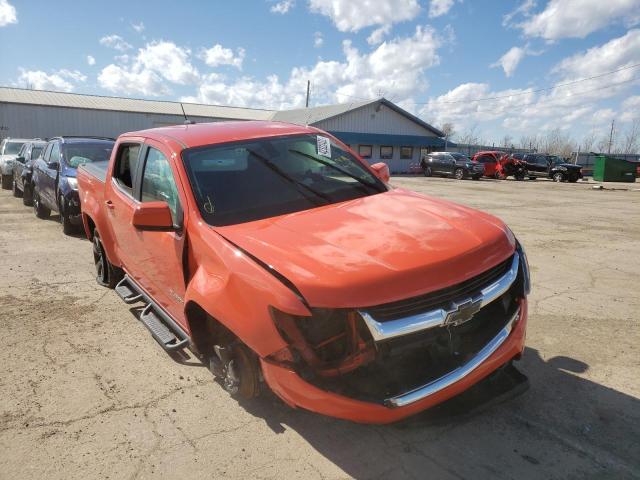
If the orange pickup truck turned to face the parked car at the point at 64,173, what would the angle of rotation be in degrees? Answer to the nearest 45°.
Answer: approximately 180°

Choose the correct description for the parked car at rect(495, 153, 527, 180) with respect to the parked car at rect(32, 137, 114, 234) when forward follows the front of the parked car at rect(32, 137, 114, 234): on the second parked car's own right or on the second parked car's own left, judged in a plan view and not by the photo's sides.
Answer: on the second parked car's own left

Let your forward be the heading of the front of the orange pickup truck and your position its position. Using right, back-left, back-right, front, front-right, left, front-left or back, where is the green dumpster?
left

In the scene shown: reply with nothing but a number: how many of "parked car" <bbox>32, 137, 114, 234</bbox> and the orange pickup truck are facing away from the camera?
0

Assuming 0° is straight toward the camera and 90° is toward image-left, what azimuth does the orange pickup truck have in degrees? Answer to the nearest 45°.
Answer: approximately 315°

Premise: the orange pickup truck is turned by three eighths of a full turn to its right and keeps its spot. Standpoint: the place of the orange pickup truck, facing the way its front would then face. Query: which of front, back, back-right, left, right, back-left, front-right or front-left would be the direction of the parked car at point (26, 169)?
front-right

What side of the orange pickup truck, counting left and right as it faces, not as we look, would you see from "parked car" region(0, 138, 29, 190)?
back

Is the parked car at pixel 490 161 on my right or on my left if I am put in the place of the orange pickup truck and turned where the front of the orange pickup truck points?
on my left

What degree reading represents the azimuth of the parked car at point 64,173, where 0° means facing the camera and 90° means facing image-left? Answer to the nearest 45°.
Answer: approximately 315°

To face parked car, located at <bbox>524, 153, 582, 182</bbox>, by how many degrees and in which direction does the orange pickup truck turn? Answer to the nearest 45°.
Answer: approximately 90° to its left
